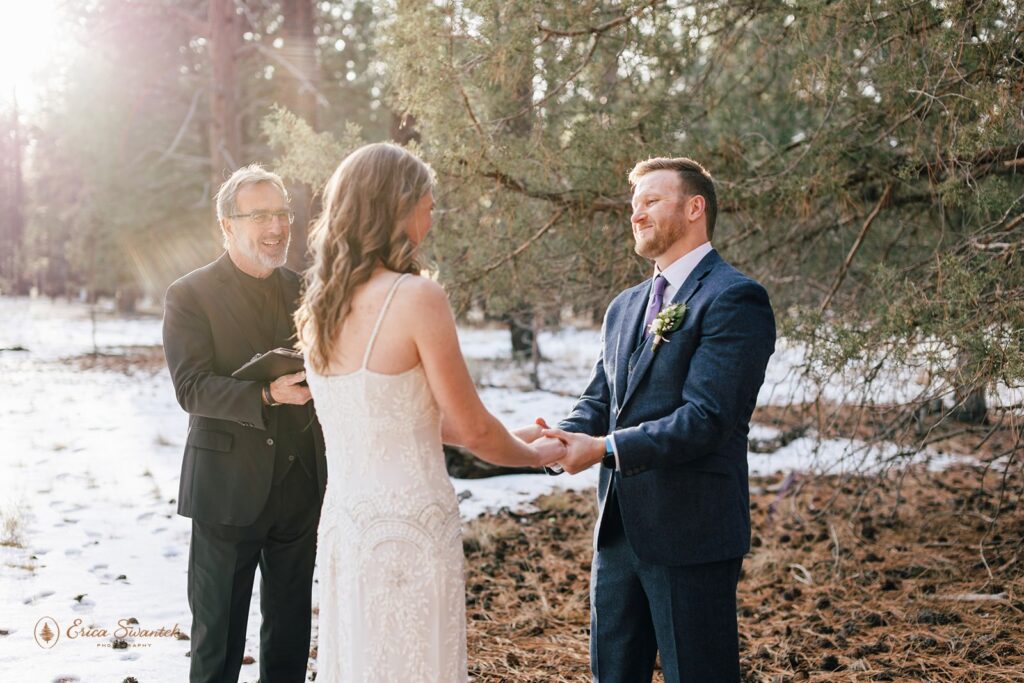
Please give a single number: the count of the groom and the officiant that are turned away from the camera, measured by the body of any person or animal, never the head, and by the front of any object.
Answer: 0

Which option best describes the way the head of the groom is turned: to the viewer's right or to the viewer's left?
to the viewer's left

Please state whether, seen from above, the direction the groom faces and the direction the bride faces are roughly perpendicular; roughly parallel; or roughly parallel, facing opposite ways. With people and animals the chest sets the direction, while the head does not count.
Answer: roughly parallel, facing opposite ways

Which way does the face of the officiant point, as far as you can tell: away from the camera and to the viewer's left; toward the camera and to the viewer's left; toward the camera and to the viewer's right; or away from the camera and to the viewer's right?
toward the camera and to the viewer's right

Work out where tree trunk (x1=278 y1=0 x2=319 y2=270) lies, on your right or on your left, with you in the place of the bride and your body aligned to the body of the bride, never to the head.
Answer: on your left

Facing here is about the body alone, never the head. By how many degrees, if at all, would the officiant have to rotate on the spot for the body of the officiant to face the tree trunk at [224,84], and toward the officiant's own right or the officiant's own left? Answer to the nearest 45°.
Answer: approximately 135° to the officiant's own left

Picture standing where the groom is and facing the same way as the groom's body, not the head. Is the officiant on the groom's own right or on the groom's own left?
on the groom's own right

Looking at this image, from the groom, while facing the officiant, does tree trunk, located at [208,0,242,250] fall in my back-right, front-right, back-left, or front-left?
front-right

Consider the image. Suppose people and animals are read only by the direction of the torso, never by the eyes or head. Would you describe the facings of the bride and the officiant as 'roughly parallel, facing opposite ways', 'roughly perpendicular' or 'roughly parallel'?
roughly perpendicular

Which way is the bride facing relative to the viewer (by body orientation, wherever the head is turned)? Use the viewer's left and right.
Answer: facing away from the viewer and to the right of the viewer

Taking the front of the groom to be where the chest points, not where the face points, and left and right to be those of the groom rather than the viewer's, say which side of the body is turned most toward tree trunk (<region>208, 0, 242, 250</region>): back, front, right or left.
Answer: right

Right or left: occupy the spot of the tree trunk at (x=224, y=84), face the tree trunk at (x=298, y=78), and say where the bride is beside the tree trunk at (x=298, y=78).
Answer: right

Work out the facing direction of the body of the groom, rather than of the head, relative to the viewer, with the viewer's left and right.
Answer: facing the viewer and to the left of the viewer
